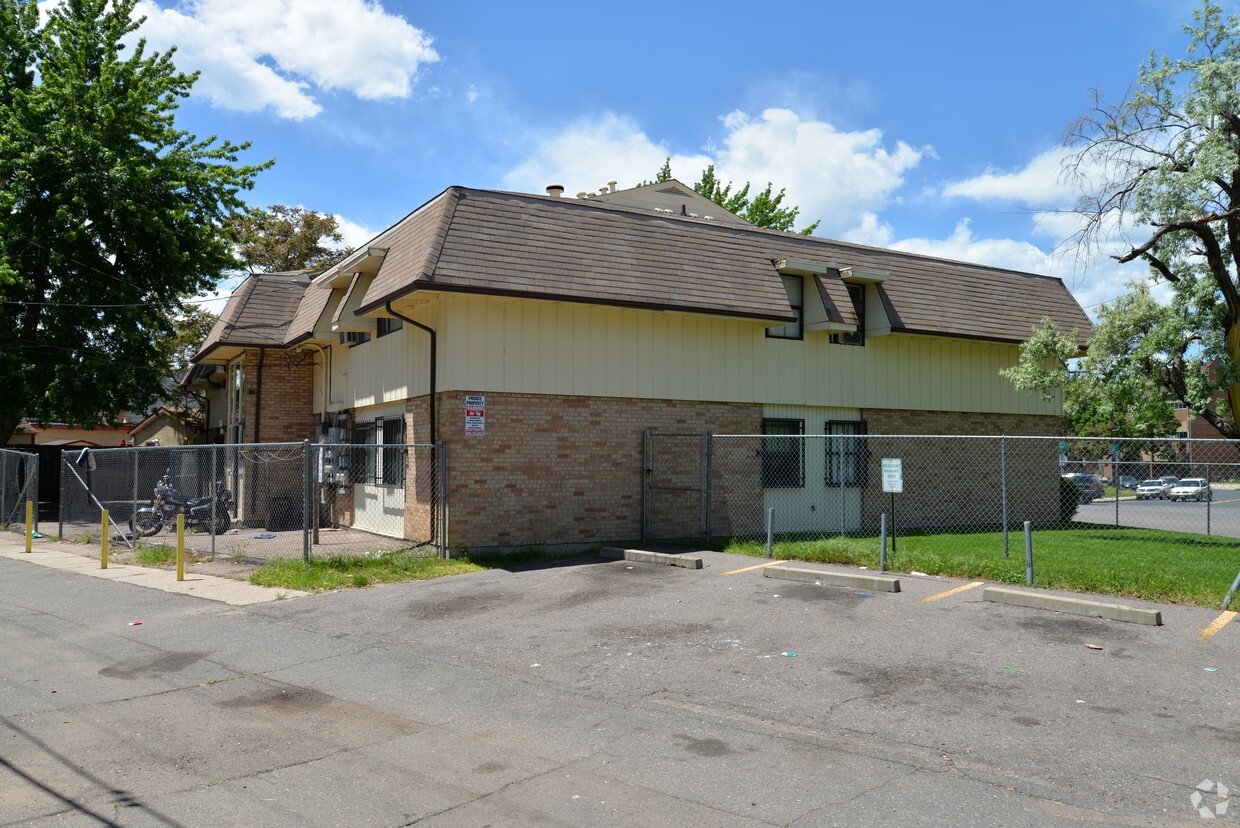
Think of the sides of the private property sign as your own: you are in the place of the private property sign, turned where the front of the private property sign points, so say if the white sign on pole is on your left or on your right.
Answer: on your left

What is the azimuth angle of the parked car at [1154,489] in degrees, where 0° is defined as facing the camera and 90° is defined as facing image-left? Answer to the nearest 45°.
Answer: approximately 45°

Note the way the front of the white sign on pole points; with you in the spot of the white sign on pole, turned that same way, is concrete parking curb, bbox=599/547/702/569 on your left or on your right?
on your right

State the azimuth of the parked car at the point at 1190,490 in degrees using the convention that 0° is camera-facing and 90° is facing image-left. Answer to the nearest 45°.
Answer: approximately 45°

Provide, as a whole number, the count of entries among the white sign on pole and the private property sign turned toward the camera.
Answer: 2

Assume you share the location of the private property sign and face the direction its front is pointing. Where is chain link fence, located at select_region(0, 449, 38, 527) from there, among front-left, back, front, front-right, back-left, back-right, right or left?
back-right

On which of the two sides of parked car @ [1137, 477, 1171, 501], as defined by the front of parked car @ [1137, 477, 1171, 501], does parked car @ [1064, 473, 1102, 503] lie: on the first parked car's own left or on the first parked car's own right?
on the first parked car's own right

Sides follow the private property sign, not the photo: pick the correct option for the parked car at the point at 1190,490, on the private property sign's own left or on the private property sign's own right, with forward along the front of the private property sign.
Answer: on the private property sign's own left

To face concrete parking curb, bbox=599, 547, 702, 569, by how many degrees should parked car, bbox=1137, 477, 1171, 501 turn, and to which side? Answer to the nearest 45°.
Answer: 0° — it already faces it

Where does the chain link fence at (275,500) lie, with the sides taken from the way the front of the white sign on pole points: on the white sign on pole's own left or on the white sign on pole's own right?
on the white sign on pole's own right

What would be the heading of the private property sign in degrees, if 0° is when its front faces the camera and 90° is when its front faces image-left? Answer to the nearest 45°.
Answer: approximately 0°
